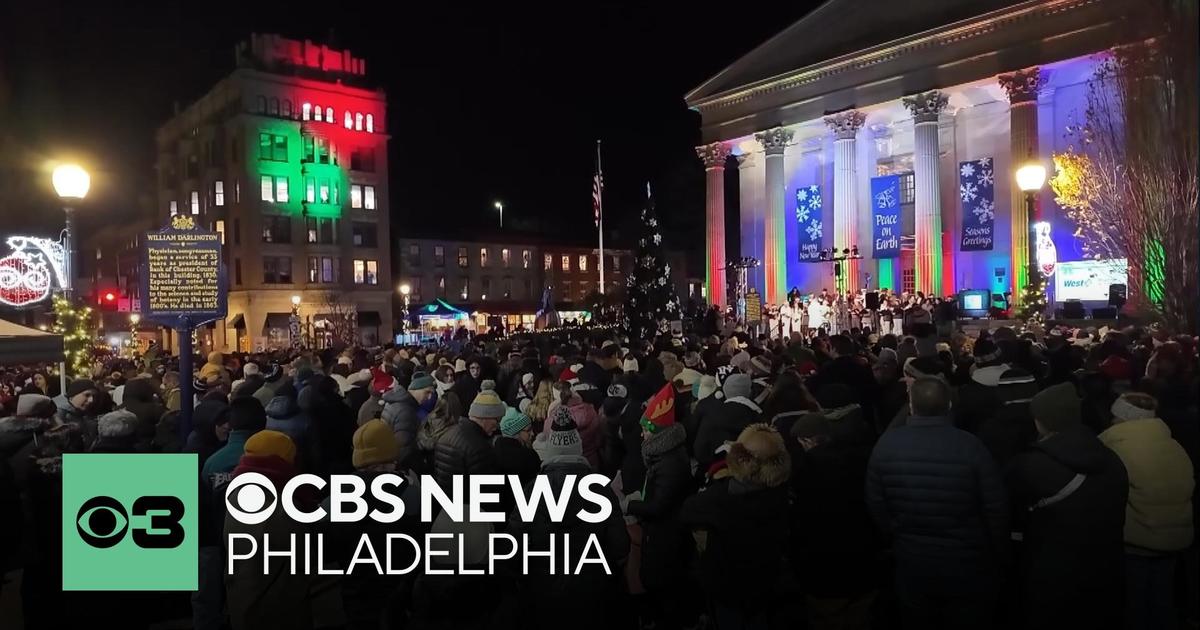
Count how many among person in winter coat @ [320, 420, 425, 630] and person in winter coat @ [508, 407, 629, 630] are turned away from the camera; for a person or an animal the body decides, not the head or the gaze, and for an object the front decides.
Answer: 2

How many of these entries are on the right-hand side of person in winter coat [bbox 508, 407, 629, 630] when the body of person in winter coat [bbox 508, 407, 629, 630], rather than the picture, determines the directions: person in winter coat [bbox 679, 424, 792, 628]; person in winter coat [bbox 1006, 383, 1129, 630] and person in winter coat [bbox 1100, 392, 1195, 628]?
3

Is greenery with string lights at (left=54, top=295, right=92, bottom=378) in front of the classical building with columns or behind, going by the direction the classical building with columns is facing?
in front

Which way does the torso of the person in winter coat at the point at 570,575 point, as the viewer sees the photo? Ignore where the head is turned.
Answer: away from the camera

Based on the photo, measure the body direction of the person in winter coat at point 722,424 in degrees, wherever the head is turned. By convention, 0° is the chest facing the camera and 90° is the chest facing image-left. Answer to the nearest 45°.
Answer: approximately 180°

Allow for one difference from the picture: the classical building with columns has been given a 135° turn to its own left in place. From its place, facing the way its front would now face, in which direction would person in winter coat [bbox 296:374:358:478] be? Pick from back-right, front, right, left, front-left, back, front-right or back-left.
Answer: right

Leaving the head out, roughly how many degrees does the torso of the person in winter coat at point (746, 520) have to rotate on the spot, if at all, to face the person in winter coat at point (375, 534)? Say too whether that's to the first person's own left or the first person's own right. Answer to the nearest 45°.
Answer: approximately 90° to the first person's own left

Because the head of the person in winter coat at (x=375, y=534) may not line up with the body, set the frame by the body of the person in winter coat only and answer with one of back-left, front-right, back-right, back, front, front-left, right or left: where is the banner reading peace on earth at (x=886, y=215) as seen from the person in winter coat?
front-right

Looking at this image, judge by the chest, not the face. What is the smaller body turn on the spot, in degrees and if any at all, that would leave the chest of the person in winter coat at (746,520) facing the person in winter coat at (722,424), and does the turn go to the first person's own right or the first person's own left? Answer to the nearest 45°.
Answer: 0° — they already face them

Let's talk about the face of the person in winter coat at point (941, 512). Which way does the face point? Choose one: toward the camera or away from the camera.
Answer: away from the camera

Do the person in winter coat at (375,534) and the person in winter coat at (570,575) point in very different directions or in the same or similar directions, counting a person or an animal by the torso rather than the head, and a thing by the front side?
same or similar directions

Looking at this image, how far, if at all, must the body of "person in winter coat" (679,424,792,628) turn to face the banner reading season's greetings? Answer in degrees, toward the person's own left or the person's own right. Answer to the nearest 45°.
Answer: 0° — they already face it

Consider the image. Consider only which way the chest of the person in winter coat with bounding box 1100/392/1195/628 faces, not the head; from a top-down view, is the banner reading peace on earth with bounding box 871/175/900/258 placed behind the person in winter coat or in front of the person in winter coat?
in front

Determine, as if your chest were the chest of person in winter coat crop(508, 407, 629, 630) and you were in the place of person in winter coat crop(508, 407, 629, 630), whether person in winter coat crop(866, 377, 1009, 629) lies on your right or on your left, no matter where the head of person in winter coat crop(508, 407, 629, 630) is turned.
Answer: on your right

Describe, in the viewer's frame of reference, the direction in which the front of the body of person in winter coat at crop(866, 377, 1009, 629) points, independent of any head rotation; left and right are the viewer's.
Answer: facing away from the viewer

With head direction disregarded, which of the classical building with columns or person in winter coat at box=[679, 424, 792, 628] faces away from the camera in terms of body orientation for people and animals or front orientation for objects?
the person in winter coat

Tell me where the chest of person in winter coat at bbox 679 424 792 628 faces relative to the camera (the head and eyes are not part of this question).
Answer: away from the camera

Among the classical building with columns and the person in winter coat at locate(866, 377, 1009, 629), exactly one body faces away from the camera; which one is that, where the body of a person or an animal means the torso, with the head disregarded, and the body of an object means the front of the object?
the person in winter coat

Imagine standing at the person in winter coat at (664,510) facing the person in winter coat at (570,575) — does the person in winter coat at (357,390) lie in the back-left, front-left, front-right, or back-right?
back-right

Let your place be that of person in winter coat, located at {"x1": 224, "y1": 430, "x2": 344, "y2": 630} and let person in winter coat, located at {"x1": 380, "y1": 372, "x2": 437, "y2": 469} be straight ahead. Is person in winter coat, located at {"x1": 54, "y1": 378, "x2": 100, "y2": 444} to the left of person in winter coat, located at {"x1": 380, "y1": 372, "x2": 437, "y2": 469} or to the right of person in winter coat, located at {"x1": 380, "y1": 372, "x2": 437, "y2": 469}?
left

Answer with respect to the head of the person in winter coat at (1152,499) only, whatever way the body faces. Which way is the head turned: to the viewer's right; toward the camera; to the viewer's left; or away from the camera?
away from the camera
